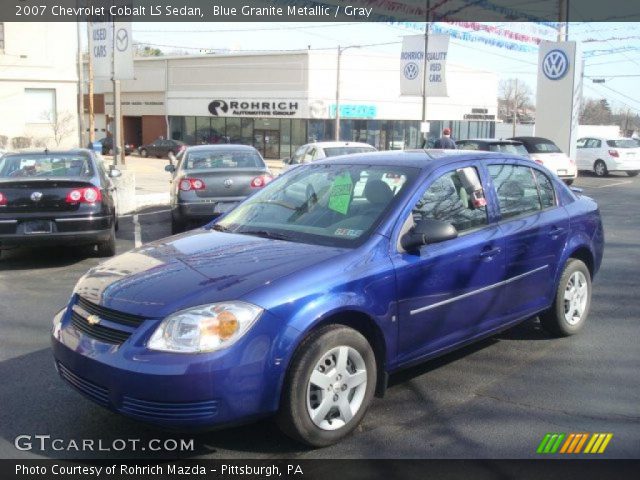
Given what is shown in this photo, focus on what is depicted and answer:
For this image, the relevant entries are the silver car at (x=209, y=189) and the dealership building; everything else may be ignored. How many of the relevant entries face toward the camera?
1

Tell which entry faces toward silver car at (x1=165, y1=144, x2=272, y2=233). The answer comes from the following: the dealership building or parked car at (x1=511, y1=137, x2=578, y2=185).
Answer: the dealership building

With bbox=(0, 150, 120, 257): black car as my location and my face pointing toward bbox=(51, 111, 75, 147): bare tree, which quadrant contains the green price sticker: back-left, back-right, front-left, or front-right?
back-right

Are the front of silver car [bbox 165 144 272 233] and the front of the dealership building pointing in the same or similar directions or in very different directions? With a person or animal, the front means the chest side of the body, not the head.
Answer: very different directions

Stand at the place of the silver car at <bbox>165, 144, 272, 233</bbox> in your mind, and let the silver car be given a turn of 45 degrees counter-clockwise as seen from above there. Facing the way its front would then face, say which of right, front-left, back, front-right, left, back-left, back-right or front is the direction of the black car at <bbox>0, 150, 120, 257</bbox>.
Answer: left

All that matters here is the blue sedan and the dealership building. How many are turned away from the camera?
0

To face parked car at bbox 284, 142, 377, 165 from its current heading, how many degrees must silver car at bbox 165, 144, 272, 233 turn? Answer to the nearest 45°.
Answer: approximately 45° to its right

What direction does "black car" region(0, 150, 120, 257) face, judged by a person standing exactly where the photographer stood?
facing away from the viewer

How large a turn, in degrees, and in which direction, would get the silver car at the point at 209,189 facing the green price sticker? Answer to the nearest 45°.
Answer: approximately 180°

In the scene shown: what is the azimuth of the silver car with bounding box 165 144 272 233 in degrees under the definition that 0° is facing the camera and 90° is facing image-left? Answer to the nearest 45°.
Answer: approximately 180°

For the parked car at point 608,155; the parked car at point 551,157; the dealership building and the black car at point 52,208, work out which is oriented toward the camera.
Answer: the dealership building

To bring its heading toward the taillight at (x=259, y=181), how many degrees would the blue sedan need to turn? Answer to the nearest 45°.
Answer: approximately 135° to its right

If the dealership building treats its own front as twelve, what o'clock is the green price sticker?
The green price sticker is roughly at 12 o'clock from the dealership building.

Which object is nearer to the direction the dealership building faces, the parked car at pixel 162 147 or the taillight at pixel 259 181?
the taillight

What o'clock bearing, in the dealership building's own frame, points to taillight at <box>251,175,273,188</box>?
The taillight is roughly at 12 o'clock from the dealership building.

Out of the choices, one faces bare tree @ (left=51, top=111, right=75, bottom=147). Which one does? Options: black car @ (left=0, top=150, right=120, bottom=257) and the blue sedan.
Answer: the black car
